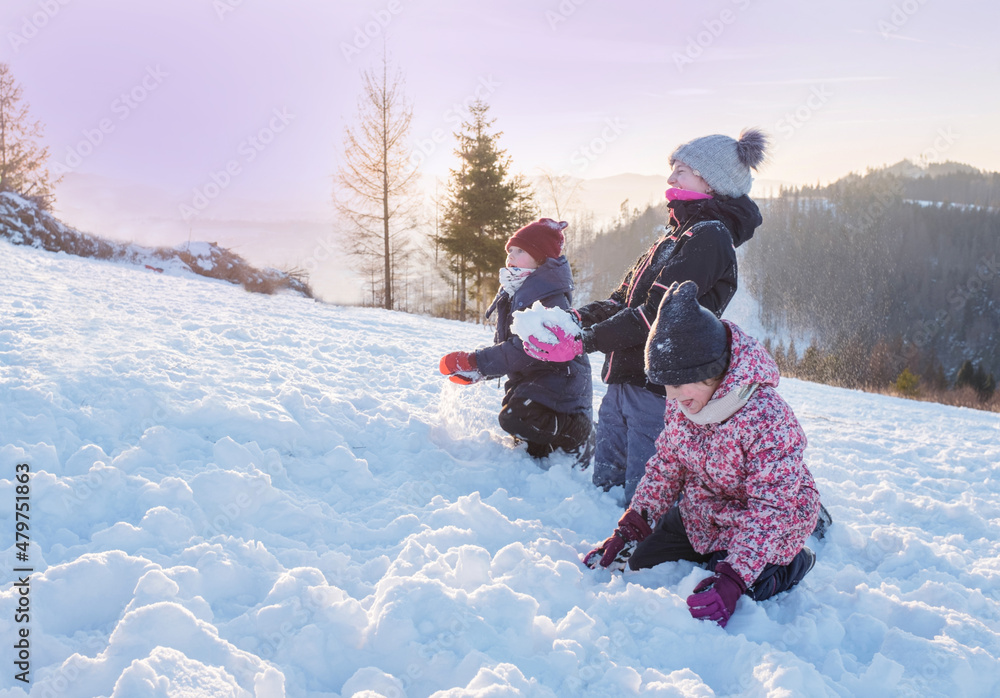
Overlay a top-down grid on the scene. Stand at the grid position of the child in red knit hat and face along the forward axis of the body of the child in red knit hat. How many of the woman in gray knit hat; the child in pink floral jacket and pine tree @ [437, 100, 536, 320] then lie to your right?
1

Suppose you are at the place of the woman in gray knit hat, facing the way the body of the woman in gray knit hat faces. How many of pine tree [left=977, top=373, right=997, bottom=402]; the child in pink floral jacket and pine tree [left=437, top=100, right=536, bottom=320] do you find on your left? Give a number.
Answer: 1

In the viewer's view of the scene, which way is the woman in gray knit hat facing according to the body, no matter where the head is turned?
to the viewer's left

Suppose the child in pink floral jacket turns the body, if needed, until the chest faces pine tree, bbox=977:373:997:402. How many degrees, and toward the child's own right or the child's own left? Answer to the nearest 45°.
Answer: approximately 135° to the child's own right

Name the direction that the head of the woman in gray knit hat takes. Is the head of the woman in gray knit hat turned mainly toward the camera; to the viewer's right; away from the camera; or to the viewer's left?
to the viewer's left

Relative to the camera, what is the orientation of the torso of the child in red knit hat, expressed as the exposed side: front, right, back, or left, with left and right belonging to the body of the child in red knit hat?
left

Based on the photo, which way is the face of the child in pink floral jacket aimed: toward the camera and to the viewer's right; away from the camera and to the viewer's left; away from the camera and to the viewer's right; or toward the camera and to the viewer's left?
toward the camera and to the viewer's left

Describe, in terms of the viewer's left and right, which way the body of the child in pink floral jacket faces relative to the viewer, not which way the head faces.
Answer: facing the viewer and to the left of the viewer

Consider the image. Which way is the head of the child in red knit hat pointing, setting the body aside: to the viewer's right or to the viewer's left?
to the viewer's left

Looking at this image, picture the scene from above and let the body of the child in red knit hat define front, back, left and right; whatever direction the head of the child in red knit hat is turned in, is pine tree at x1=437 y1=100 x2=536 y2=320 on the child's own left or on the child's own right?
on the child's own right

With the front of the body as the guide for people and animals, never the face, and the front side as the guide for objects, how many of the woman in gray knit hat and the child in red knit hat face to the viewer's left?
2

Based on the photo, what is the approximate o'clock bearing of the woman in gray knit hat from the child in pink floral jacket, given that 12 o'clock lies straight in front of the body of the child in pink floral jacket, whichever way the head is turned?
The woman in gray knit hat is roughly at 4 o'clock from the child in pink floral jacket.

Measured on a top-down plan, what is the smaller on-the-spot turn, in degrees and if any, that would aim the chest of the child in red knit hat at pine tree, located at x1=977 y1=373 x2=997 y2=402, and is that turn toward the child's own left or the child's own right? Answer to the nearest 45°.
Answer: approximately 135° to the child's own right

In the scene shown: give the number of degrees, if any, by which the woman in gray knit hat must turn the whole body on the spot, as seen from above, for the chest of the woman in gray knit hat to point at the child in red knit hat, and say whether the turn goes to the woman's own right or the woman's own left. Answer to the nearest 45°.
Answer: approximately 45° to the woman's own right
